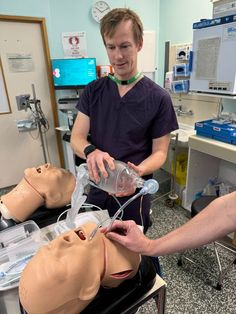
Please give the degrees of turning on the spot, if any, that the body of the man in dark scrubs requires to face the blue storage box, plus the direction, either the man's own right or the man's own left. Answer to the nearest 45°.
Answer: approximately 135° to the man's own left

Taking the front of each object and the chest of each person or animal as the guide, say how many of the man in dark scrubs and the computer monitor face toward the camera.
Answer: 2

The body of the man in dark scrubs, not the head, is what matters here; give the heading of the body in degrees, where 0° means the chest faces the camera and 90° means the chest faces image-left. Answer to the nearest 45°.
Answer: approximately 0°

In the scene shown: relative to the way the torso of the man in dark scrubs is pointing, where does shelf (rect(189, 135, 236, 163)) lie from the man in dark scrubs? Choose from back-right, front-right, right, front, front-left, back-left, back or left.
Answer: back-left

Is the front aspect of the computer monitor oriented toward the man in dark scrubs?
yes

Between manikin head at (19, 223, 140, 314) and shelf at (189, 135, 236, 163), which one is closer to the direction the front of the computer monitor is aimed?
the manikin head

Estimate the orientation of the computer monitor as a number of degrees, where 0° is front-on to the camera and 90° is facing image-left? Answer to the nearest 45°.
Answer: approximately 0°

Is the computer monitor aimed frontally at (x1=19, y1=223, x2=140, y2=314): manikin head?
yes

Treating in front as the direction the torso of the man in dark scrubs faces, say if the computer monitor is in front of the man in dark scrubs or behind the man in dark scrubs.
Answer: behind
